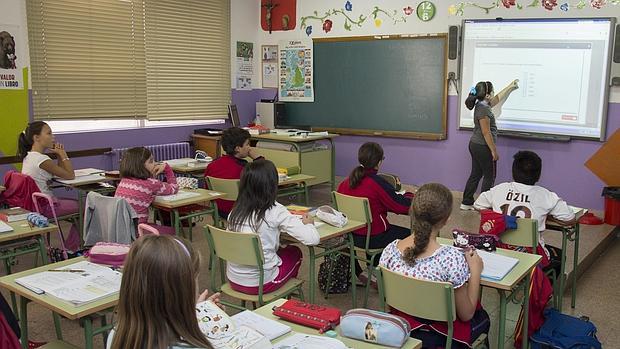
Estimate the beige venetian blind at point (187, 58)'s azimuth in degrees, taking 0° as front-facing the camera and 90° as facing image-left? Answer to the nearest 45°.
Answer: approximately 315°

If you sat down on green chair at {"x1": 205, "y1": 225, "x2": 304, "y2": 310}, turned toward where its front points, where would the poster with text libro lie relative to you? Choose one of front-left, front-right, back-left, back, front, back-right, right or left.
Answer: left

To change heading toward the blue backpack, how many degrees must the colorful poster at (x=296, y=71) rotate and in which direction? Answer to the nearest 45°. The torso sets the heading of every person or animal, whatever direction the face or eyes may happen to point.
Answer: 0° — it already faces it

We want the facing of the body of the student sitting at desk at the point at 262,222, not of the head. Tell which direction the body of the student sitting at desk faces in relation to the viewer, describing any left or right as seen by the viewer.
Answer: facing away from the viewer and to the right of the viewer

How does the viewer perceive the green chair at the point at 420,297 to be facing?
facing away from the viewer and to the right of the viewer

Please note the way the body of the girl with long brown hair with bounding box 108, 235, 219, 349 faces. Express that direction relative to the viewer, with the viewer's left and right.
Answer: facing away from the viewer and to the right of the viewer

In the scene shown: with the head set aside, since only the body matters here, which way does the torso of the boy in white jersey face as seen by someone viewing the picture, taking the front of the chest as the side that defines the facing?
away from the camera

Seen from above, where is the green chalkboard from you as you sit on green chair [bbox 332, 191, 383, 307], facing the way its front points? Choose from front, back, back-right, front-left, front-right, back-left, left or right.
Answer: front-left

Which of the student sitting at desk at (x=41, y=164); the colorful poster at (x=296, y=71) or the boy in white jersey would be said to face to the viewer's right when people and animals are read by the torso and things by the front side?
the student sitting at desk

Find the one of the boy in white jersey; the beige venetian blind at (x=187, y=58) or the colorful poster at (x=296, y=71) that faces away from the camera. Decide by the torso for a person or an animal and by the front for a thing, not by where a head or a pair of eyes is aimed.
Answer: the boy in white jersey

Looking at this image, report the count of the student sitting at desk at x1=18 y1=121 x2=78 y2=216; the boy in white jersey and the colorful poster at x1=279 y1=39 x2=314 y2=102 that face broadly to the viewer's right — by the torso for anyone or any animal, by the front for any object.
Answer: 1

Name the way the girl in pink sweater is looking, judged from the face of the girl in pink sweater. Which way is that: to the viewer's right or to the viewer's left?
to the viewer's right

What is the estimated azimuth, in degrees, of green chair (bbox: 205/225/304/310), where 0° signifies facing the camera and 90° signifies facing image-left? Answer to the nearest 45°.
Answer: approximately 225°

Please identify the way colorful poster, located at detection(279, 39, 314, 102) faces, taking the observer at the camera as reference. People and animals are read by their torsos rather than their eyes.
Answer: facing the viewer

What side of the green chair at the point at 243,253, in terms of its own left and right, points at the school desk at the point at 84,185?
left

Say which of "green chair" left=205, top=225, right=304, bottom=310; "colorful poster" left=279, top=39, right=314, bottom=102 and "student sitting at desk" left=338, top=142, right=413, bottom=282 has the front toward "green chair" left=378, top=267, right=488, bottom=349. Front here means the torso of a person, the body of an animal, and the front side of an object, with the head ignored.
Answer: the colorful poster

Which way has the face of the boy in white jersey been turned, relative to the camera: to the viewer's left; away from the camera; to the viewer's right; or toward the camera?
away from the camera

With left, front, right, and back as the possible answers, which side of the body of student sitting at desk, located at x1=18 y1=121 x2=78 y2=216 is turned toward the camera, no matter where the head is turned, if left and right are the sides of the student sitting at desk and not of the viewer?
right
